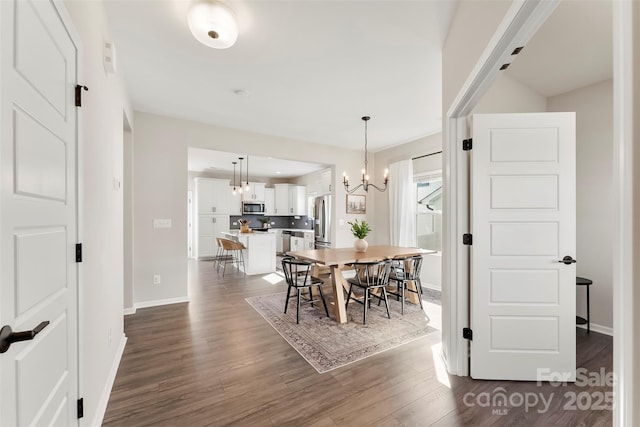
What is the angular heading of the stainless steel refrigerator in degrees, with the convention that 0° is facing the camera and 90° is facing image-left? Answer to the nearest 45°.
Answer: approximately 45°

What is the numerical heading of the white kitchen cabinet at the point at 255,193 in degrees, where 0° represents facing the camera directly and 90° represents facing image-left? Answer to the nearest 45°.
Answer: approximately 0°

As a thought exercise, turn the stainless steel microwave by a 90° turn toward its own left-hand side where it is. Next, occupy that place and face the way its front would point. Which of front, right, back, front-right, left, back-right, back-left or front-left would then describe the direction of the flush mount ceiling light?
right

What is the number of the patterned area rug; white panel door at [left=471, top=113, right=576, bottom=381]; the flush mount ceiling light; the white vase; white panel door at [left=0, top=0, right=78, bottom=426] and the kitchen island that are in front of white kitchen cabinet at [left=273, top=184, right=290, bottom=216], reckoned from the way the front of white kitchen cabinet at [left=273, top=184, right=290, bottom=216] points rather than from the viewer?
6

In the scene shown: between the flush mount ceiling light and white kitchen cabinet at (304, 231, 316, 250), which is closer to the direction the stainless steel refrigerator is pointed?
the flush mount ceiling light

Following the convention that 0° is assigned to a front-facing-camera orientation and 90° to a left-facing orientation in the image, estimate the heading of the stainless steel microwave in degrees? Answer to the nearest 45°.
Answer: approximately 0°

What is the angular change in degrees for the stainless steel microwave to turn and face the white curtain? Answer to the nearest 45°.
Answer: approximately 45° to its left

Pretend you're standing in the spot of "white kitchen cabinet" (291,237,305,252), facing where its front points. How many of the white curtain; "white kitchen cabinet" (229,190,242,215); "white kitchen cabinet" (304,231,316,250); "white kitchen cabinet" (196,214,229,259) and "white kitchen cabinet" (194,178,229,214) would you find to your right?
3

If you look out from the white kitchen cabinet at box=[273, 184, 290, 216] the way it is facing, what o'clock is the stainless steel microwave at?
The stainless steel microwave is roughly at 2 o'clock from the white kitchen cabinet.
